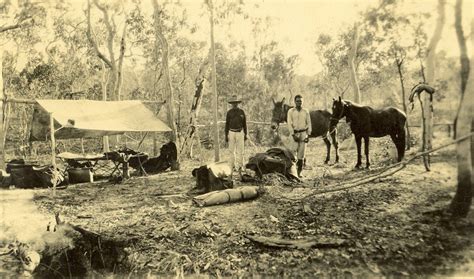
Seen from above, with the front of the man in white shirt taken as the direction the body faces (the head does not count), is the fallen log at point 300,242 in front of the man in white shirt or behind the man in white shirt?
in front

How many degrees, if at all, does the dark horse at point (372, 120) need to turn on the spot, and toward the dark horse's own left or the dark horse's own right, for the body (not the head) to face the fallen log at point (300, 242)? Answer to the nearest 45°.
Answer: approximately 90° to the dark horse's own left

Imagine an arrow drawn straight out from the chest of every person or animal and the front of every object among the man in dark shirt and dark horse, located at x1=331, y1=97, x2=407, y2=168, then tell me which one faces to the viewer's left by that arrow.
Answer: the dark horse

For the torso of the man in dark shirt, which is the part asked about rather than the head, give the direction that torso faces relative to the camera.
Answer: toward the camera

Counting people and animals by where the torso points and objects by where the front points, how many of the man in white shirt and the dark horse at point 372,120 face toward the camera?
1

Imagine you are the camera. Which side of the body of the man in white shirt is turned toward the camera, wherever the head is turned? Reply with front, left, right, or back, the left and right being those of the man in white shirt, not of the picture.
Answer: front

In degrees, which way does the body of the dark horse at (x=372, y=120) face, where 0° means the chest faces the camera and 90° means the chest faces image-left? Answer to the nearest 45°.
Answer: approximately 90°

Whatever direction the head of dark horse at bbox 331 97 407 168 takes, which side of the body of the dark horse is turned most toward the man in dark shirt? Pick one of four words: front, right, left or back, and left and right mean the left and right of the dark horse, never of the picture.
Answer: front

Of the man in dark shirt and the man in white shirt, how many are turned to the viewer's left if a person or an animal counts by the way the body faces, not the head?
0

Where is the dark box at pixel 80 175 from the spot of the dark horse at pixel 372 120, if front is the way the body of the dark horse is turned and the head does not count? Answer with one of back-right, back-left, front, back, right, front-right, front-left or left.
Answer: front
